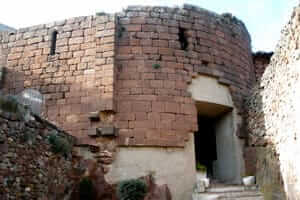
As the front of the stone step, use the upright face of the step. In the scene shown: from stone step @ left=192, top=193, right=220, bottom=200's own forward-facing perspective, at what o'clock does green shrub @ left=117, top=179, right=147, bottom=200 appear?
The green shrub is roughly at 2 o'clock from the stone step.

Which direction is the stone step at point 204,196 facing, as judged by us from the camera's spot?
facing the viewer

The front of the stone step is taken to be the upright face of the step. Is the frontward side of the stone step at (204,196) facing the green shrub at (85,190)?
no

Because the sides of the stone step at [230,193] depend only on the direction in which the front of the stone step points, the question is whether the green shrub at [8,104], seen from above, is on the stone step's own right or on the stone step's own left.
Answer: on the stone step's own right

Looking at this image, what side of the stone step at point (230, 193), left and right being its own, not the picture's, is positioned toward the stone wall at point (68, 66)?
right

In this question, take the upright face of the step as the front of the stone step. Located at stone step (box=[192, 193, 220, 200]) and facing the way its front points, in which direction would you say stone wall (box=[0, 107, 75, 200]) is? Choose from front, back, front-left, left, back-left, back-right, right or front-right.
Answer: front-right

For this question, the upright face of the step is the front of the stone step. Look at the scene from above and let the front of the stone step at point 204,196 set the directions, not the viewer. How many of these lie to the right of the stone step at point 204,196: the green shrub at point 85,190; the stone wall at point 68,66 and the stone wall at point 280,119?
2

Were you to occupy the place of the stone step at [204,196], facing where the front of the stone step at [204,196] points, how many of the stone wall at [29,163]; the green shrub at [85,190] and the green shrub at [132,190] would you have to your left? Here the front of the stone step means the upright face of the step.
0

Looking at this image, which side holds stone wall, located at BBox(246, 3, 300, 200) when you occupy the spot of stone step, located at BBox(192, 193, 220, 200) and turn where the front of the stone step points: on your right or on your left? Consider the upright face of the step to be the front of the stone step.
on your left

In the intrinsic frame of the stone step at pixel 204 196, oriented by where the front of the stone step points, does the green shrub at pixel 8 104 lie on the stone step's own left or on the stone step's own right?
on the stone step's own right

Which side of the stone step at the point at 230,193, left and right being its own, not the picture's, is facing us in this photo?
front

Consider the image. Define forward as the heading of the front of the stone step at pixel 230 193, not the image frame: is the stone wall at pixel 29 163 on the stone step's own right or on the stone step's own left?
on the stone step's own right
